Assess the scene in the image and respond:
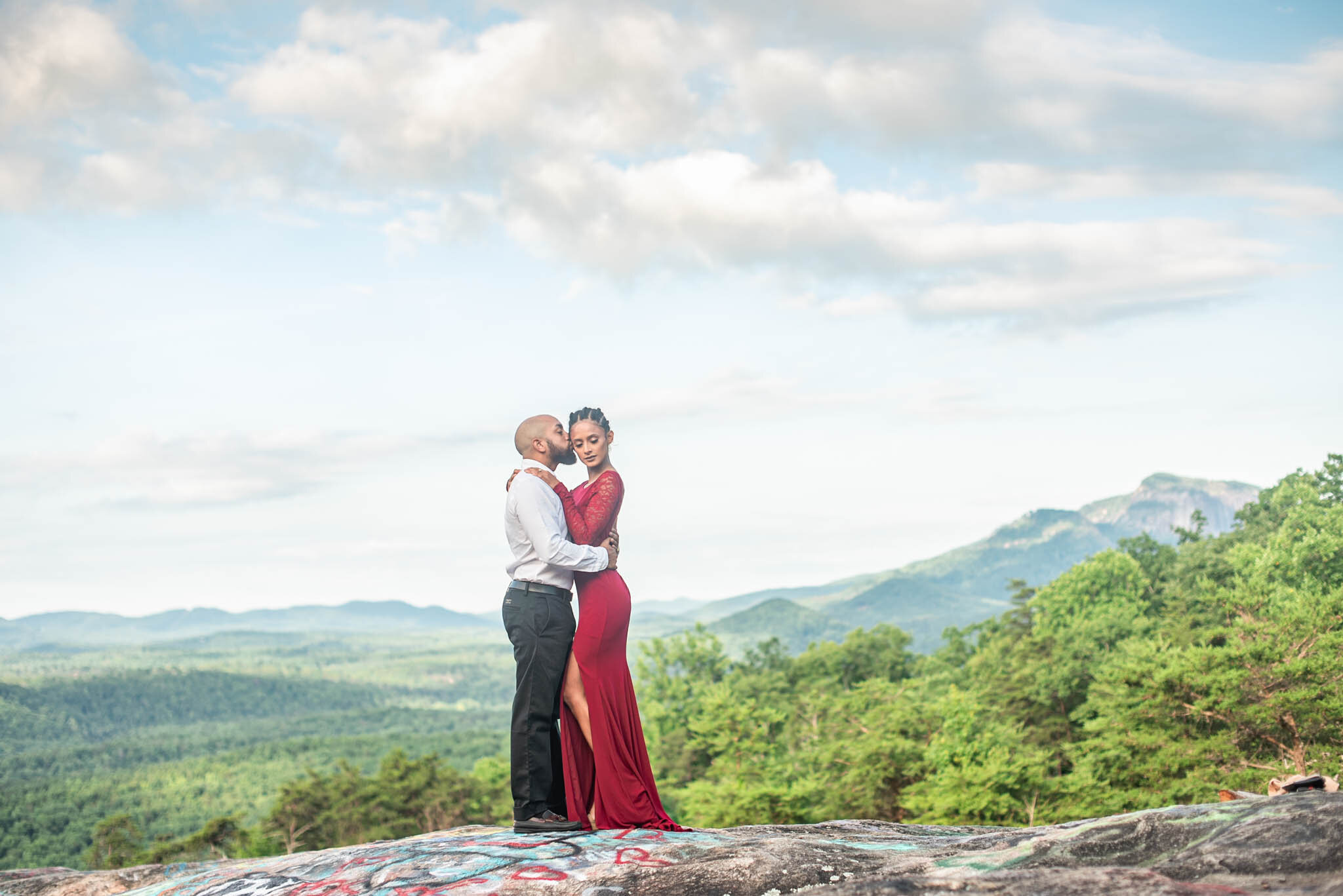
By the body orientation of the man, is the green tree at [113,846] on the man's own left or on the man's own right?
on the man's own left

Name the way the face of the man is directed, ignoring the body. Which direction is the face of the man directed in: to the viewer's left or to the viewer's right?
to the viewer's right

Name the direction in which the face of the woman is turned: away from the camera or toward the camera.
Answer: toward the camera

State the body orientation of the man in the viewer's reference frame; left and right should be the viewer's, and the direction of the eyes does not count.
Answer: facing to the right of the viewer
